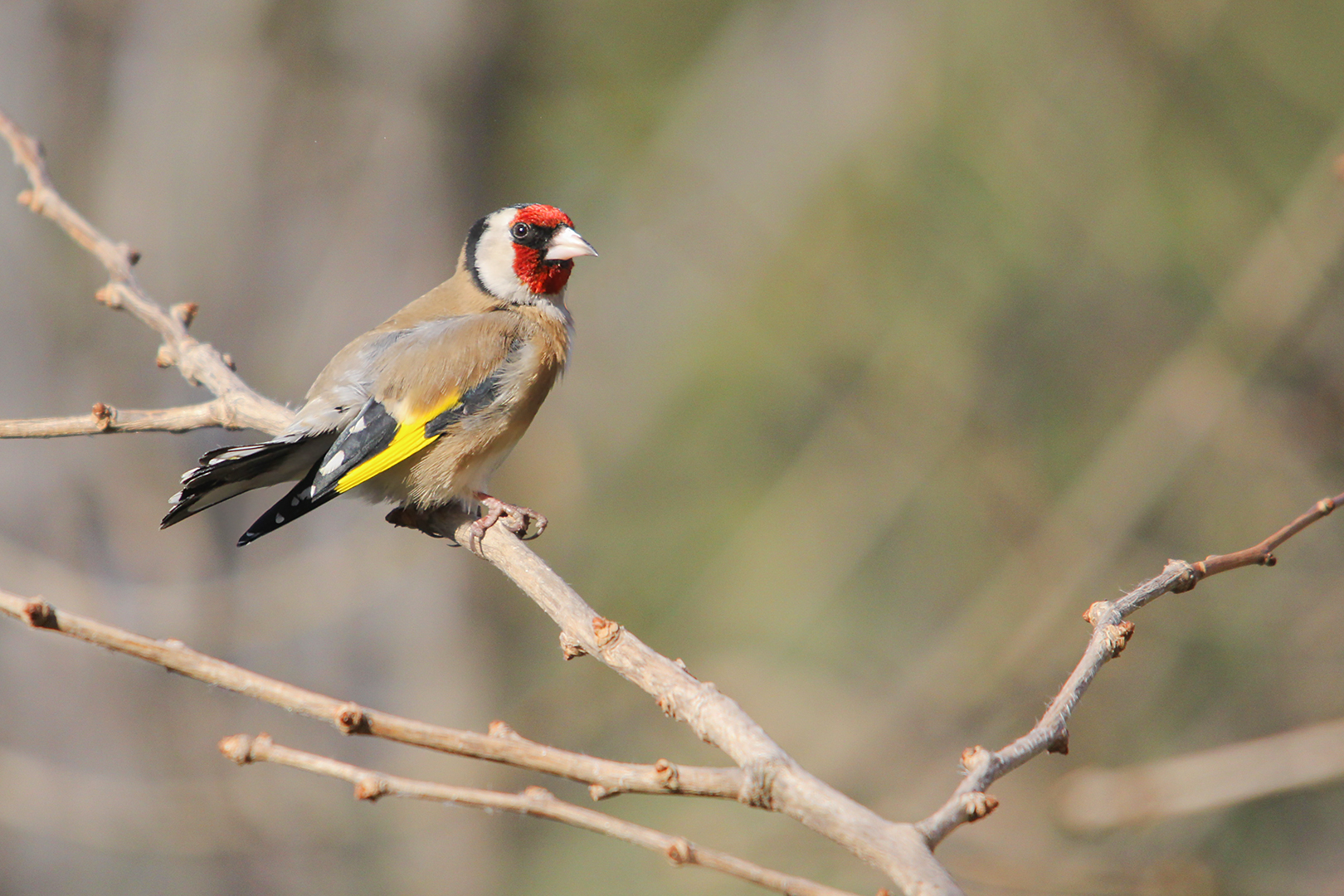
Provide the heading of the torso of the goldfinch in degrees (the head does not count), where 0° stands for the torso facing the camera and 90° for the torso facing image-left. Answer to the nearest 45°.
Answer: approximately 270°
